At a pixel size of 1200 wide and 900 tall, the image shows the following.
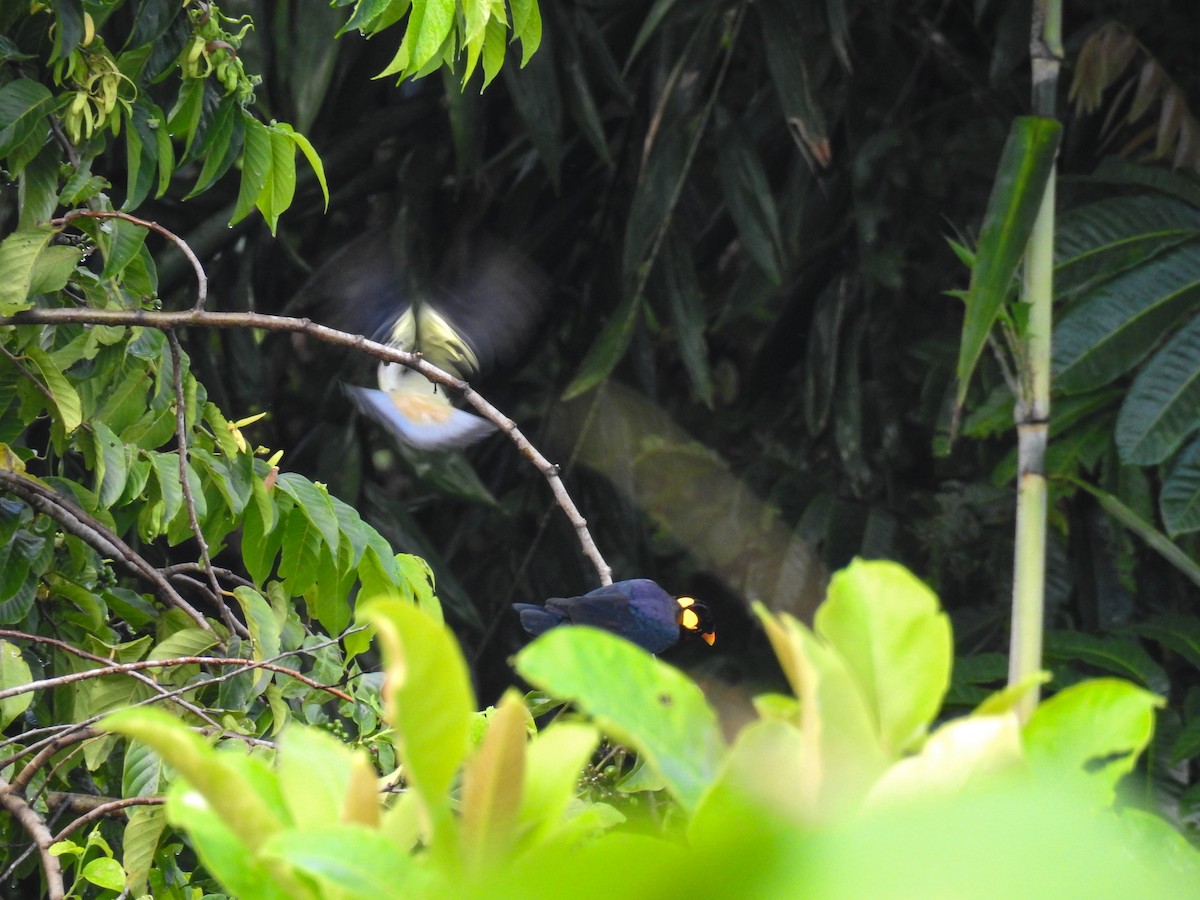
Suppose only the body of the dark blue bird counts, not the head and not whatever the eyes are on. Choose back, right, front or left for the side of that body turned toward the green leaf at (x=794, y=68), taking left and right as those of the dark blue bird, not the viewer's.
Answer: left

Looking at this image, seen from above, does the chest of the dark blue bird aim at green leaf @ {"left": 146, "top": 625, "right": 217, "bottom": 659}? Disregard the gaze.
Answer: no

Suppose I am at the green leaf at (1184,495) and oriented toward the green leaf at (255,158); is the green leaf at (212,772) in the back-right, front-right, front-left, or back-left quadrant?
front-left

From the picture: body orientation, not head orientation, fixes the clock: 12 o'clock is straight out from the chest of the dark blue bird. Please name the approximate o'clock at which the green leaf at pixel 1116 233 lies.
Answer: The green leaf is roughly at 10 o'clock from the dark blue bird.

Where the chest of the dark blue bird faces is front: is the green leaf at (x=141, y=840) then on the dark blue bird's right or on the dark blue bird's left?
on the dark blue bird's right

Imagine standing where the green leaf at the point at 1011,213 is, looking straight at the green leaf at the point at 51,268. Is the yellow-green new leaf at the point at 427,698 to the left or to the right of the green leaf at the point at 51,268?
left

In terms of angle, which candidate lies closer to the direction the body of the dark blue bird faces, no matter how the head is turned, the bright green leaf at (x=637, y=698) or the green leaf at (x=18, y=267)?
the bright green leaf

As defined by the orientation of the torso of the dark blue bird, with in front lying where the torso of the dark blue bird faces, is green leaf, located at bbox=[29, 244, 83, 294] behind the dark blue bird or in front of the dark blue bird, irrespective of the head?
behind

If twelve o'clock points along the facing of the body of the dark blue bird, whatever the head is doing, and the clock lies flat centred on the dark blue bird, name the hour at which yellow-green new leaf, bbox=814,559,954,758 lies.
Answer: The yellow-green new leaf is roughly at 3 o'clock from the dark blue bird.

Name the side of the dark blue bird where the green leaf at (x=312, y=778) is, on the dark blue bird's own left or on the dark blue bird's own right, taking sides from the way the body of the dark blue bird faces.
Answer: on the dark blue bird's own right

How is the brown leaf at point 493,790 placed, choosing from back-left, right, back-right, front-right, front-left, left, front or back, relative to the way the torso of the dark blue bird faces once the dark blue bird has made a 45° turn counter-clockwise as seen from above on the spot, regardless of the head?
back-right

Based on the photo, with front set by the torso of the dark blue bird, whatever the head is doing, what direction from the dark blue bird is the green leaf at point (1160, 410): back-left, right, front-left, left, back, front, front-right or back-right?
front-left

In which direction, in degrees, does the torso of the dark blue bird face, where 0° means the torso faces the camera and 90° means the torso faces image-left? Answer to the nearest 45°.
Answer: approximately 270°

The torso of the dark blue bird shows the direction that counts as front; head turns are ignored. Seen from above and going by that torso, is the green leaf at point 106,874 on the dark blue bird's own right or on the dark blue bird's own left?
on the dark blue bird's own right

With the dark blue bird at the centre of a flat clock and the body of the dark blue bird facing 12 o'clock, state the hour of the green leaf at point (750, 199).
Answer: The green leaf is roughly at 9 o'clock from the dark blue bird.
